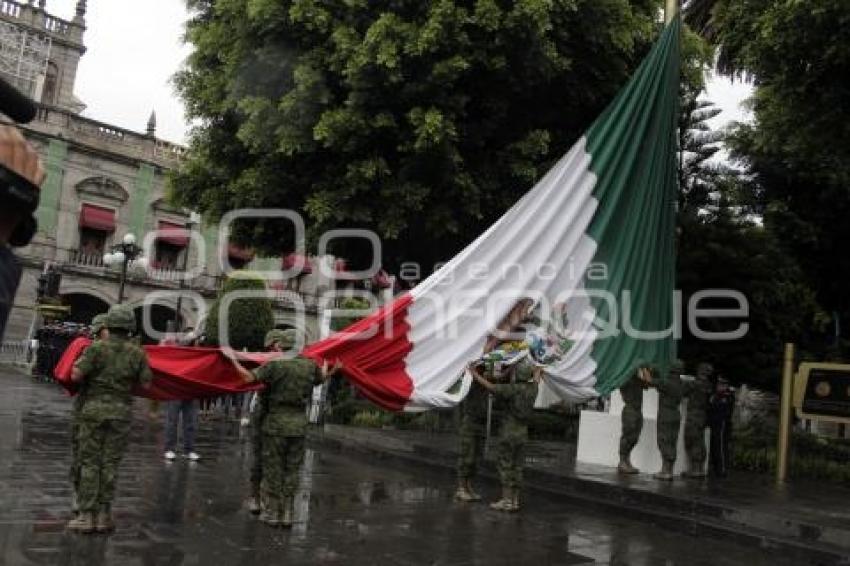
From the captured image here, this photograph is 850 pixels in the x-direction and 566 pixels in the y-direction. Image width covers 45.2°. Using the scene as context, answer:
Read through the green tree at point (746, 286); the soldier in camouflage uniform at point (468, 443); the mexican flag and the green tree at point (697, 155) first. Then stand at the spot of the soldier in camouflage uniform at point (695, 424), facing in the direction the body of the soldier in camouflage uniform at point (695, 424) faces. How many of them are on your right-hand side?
2

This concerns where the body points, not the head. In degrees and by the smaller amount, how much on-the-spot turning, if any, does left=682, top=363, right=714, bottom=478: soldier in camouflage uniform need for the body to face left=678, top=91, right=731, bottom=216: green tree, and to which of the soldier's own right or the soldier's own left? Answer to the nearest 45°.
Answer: approximately 90° to the soldier's own right

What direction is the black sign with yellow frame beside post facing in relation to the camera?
toward the camera

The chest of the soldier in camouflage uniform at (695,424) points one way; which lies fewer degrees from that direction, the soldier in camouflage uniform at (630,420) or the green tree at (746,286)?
the soldier in camouflage uniform

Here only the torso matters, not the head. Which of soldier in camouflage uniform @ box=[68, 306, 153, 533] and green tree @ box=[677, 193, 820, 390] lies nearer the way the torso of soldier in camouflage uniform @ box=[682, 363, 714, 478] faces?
the soldier in camouflage uniform

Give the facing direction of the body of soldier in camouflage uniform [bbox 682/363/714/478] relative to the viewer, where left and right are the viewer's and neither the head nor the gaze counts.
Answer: facing to the left of the viewer
